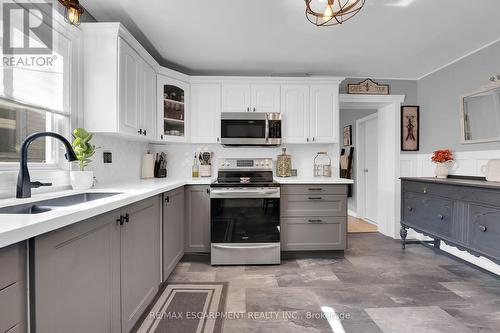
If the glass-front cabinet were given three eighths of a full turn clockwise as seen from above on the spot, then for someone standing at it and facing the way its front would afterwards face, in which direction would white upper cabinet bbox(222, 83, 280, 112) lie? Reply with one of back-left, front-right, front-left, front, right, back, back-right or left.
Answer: back

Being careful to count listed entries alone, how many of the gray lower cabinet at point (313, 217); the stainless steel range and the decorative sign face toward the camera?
3

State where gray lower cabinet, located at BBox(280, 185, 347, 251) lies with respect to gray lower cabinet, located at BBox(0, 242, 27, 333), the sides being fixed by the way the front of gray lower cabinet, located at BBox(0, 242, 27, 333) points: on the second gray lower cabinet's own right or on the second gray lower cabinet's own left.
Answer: on the second gray lower cabinet's own left

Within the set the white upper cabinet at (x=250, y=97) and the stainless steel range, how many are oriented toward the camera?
2

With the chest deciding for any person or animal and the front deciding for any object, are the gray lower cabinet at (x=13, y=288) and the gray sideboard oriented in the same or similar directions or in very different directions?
very different directions

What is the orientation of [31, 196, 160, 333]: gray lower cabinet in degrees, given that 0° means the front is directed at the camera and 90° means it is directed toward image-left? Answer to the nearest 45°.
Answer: approximately 315°

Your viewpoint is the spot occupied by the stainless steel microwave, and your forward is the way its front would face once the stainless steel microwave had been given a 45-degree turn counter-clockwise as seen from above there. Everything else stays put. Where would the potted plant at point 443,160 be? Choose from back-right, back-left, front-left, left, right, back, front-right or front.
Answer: front-left

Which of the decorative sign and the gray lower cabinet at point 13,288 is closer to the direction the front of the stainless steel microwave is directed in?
the gray lower cabinet

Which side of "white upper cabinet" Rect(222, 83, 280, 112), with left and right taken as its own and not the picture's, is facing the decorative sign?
left

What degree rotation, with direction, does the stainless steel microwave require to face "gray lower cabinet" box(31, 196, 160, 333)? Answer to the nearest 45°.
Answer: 0° — it already faces it

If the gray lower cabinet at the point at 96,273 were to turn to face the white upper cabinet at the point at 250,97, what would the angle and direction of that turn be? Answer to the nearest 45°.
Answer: approximately 90° to its left

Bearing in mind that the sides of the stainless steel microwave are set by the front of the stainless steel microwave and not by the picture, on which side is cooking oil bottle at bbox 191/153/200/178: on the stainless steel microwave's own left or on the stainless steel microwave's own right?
on the stainless steel microwave's own right

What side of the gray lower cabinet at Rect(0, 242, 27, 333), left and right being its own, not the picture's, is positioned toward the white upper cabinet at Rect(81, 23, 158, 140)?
left
